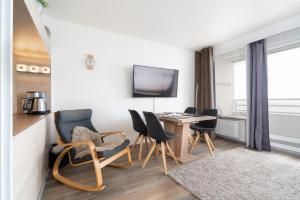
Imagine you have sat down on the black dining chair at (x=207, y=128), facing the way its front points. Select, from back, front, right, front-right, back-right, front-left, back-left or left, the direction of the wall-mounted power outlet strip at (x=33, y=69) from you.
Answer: front

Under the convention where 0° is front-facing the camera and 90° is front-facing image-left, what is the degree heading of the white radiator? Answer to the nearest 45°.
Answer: approximately 45°

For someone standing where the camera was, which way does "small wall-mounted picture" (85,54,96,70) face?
facing the viewer

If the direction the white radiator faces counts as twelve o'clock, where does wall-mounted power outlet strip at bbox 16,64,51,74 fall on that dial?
The wall-mounted power outlet strip is roughly at 12 o'clock from the white radiator.

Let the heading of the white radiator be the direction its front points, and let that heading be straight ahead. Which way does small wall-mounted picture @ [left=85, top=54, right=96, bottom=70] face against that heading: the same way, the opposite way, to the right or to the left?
to the left

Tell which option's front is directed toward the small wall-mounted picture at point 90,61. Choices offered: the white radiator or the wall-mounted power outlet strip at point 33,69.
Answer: the white radiator

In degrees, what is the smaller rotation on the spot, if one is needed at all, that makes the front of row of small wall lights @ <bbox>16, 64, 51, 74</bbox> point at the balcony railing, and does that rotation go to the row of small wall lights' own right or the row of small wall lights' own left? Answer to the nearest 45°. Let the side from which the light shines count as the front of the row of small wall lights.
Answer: approximately 45° to the row of small wall lights' own left

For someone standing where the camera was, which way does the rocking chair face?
facing the viewer and to the right of the viewer

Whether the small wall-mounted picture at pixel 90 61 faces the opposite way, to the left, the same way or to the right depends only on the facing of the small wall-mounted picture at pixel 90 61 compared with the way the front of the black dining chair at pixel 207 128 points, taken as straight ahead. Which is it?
to the left

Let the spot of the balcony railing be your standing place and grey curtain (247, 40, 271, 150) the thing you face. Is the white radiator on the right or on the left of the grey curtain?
right
